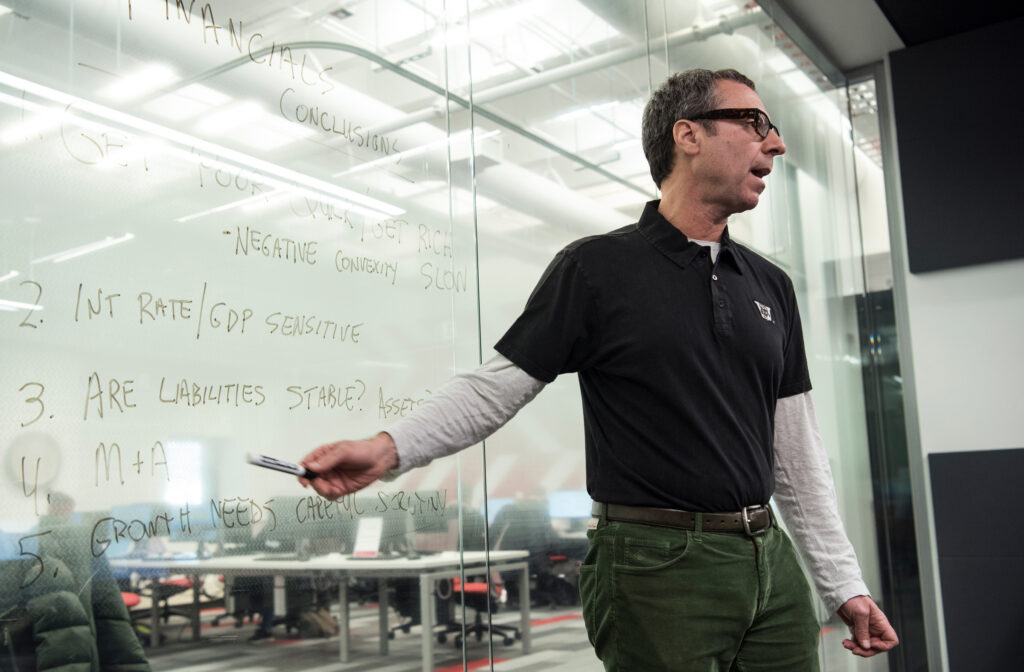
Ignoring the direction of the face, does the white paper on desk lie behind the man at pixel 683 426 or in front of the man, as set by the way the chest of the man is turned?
behind

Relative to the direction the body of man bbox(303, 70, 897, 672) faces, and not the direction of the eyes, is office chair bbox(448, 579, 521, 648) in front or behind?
behind

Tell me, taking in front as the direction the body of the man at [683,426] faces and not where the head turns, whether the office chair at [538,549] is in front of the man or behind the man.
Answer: behind

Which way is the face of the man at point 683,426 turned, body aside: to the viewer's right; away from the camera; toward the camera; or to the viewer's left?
to the viewer's right
